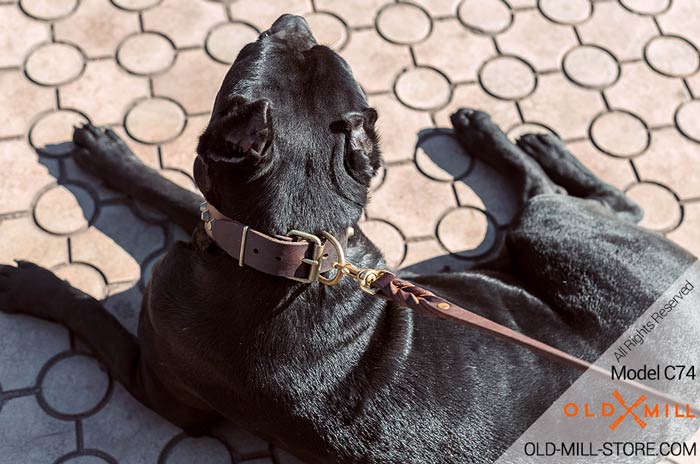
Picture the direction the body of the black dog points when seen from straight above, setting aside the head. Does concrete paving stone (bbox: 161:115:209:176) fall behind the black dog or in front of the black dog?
in front

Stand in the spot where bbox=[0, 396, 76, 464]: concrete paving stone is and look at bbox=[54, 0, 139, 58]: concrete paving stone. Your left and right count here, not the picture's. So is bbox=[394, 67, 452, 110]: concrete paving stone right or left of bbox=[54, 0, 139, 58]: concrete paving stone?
right

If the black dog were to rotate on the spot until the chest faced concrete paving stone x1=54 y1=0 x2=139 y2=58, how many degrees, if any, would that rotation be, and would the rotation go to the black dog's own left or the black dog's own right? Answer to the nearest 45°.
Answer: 0° — it already faces it

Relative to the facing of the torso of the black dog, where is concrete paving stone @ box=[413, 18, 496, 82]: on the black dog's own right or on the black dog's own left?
on the black dog's own right

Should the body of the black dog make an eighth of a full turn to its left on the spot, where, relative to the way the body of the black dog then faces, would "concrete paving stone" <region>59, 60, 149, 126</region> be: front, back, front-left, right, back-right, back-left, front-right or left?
front-right

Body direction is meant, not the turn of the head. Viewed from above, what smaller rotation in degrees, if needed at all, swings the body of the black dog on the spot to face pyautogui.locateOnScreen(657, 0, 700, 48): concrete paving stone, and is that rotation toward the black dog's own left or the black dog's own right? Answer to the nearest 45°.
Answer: approximately 90° to the black dog's own right

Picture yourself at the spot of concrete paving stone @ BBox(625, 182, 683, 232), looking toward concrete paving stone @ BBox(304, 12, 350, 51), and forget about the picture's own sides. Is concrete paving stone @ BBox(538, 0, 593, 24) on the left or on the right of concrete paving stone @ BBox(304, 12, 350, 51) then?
right

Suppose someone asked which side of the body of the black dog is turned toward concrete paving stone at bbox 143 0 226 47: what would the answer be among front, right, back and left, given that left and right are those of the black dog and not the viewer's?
front

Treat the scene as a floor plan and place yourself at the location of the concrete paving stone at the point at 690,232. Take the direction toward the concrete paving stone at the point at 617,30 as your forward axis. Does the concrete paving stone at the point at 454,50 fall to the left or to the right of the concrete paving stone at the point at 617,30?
left

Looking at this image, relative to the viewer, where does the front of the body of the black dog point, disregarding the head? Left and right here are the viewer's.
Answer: facing away from the viewer and to the left of the viewer
